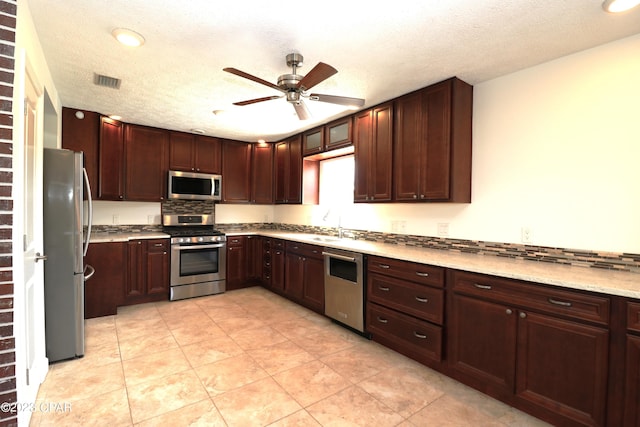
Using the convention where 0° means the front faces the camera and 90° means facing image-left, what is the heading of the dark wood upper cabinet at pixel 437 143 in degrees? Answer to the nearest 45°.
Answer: approximately 45°

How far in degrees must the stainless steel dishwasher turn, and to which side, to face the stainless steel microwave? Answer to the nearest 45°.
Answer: approximately 90° to its right

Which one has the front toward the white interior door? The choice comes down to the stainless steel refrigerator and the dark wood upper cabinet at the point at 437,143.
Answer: the dark wood upper cabinet

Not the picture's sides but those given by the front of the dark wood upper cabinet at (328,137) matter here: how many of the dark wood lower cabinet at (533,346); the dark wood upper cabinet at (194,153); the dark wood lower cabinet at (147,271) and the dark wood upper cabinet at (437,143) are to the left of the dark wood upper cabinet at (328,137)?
2

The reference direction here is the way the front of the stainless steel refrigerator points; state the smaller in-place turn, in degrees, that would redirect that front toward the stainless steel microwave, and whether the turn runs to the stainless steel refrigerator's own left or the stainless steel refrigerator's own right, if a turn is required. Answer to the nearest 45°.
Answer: approximately 45° to the stainless steel refrigerator's own left

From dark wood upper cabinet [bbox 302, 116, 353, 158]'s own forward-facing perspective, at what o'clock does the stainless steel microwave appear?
The stainless steel microwave is roughly at 2 o'clock from the dark wood upper cabinet.

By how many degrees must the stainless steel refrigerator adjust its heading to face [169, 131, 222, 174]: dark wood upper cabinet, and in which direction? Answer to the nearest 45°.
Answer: approximately 45° to its left

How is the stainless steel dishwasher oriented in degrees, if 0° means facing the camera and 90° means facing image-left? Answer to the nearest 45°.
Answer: approximately 45°
